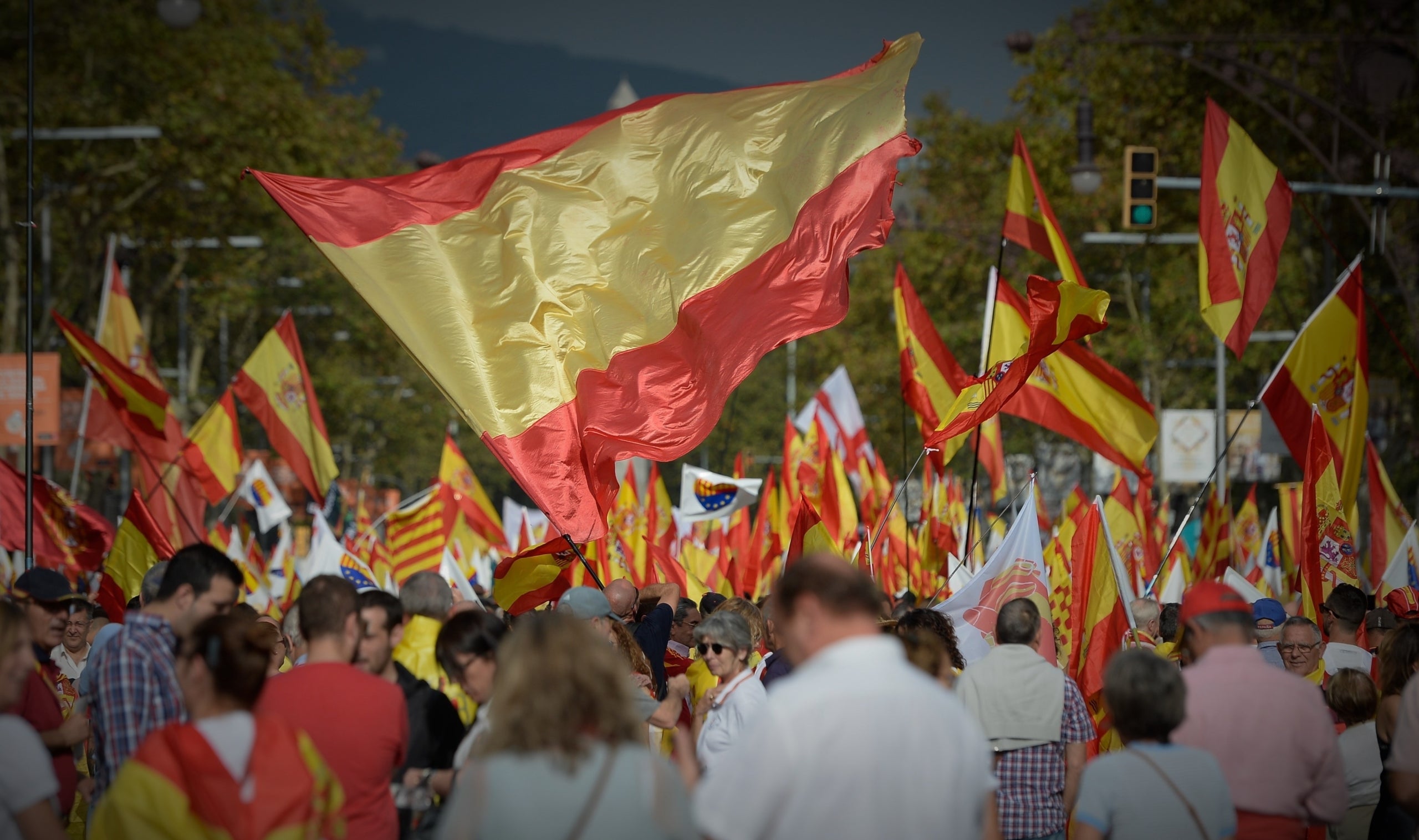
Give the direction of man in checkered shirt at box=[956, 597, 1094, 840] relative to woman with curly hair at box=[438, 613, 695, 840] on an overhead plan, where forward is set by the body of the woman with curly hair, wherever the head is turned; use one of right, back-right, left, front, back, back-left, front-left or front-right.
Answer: front-right

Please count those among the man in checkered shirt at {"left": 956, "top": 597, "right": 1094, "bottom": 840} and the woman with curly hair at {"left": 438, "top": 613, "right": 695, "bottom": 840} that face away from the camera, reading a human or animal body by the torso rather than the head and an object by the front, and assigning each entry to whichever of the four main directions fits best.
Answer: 2

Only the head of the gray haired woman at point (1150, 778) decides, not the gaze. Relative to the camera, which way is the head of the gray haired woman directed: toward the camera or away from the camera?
away from the camera

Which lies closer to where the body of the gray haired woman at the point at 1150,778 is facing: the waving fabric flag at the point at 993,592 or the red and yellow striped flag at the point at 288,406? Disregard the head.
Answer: the waving fabric flag

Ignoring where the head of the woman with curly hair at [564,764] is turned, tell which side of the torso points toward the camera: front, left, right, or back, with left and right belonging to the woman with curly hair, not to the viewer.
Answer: back

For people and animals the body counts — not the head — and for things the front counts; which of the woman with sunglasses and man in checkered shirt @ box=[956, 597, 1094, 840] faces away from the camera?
the man in checkered shirt

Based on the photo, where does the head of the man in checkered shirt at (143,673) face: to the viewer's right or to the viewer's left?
to the viewer's right

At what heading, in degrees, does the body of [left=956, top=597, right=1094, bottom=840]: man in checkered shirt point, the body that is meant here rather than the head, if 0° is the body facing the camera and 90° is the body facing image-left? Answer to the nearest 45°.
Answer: approximately 180°

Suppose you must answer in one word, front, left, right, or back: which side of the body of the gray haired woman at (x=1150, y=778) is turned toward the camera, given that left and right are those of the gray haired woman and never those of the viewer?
back

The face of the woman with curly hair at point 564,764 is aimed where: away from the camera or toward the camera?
away from the camera

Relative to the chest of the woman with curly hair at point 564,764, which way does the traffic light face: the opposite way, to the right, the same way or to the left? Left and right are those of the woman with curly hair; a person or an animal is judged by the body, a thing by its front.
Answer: the opposite way
